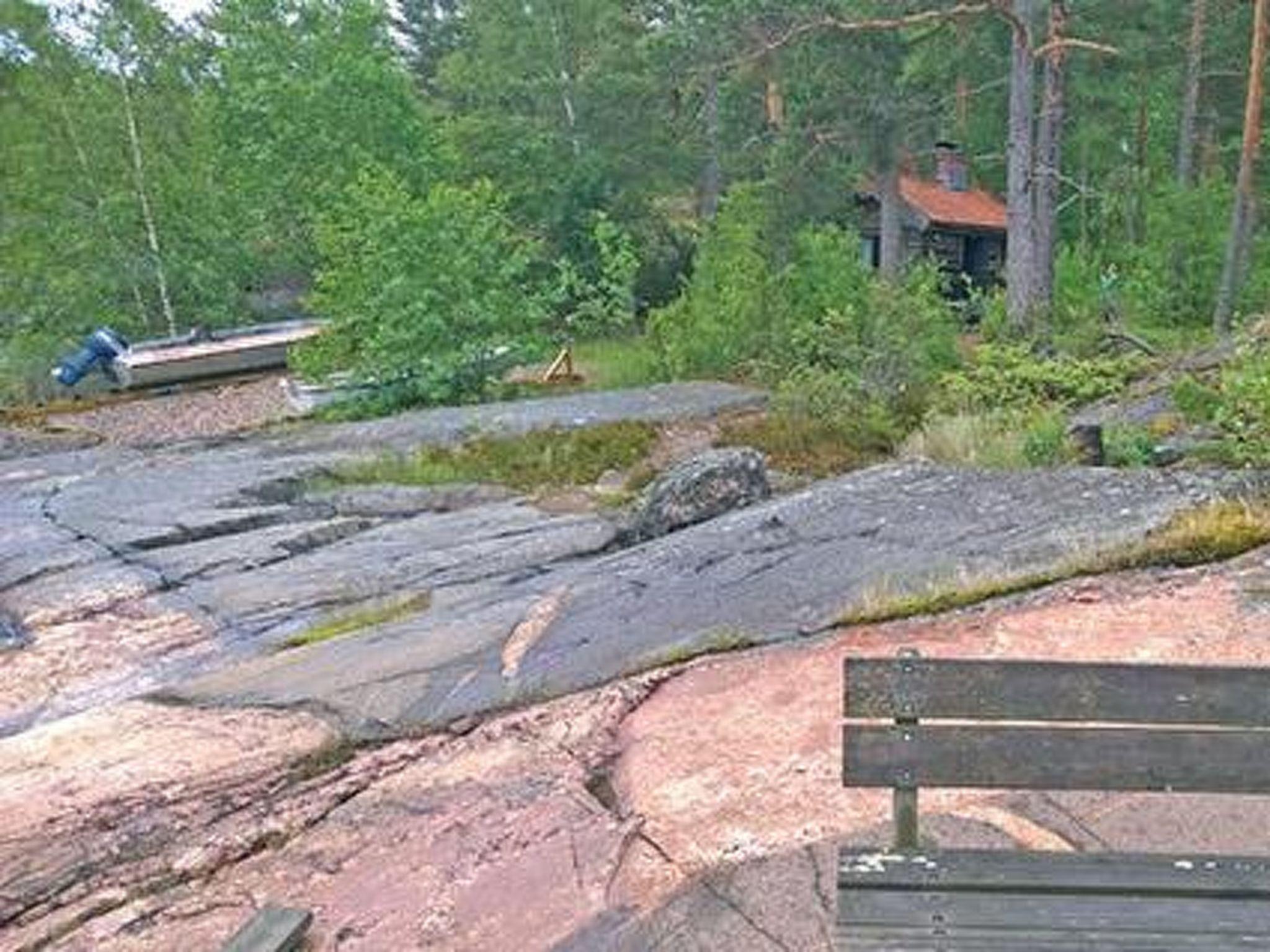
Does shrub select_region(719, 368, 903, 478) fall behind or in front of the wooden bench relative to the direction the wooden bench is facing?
behind

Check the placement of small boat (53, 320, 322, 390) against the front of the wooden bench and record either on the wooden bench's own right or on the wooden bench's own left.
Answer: on the wooden bench's own right

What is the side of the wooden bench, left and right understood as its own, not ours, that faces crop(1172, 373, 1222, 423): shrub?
back

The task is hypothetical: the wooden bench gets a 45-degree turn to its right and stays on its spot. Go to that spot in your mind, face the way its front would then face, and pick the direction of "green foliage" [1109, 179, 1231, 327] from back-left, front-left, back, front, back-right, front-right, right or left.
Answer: back-right

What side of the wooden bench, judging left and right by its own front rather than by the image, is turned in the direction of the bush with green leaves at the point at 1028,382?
back

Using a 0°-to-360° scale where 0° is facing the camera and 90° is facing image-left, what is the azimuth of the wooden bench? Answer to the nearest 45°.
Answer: approximately 0°

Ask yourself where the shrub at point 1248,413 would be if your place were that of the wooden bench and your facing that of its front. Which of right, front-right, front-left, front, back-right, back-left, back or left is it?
back

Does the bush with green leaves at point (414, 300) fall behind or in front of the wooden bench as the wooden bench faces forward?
behind

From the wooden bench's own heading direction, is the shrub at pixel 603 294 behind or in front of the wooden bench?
behind

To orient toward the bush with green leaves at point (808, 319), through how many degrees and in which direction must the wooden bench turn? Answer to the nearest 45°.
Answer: approximately 180°

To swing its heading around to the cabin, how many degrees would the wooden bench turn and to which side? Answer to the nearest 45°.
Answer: approximately 180°
